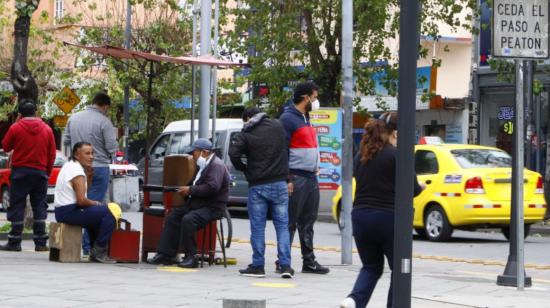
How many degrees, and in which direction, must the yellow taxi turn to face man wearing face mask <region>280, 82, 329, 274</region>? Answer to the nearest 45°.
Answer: approximately 135° to its left

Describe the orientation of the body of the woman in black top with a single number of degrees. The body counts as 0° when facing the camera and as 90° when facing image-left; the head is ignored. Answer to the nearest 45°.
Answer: approximately 225°

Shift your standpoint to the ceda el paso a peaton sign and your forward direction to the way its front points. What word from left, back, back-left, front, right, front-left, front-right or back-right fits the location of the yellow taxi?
back

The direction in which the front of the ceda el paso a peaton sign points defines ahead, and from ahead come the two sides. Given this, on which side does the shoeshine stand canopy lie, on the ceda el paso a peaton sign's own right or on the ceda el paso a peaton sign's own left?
on the ceda el paso a peaton sign's own right

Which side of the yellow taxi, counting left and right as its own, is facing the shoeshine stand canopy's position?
left

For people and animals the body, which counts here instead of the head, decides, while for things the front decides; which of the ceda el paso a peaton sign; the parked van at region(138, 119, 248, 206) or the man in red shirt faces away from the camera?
the man in red shirt

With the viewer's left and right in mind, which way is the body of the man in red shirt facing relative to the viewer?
facing away from the viewer

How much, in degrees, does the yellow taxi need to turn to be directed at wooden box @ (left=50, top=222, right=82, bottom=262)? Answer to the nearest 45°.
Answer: approximately 90° to its left
